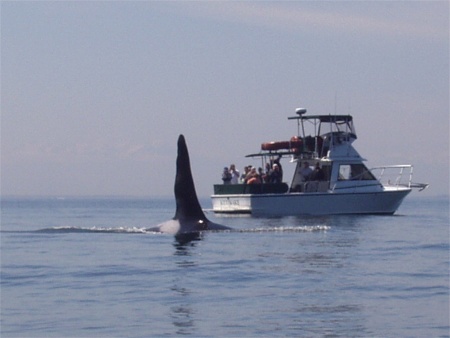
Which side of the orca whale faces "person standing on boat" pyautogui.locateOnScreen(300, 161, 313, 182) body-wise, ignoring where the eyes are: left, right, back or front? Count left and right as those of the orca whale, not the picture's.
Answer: left

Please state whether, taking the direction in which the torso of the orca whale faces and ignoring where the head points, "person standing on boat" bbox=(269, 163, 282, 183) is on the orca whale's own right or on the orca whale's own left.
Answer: on the orca whale's own left

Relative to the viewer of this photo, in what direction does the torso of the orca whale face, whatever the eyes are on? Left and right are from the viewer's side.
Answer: facing to the right of the viewer

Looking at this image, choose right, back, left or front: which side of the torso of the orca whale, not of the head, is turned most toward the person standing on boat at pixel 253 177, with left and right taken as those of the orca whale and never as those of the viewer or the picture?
left
